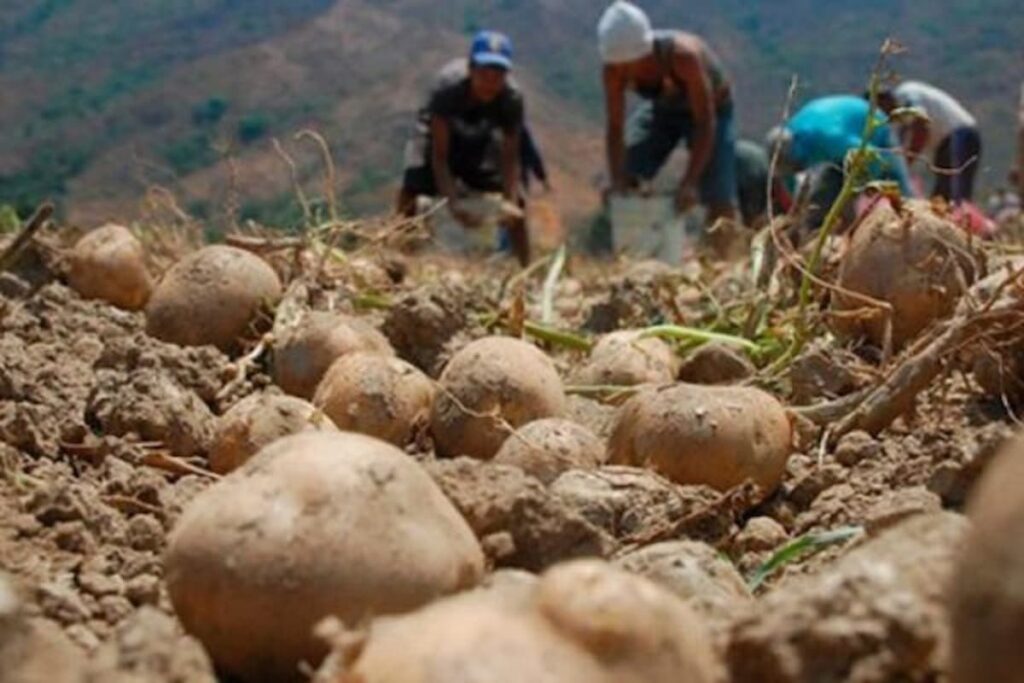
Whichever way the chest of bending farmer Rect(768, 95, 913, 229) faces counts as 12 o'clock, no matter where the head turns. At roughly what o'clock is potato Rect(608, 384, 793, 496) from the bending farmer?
The potato is roughly at 9 o'clock from the bending farmer.

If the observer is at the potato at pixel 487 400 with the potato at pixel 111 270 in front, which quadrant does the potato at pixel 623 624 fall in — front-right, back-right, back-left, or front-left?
back-left

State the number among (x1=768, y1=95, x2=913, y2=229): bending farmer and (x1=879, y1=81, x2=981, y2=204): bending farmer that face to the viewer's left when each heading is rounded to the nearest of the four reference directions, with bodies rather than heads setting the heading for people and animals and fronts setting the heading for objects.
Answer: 2

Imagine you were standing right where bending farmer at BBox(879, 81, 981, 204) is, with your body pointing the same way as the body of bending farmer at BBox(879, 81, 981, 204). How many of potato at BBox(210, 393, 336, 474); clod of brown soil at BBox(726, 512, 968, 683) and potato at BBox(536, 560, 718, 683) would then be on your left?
3

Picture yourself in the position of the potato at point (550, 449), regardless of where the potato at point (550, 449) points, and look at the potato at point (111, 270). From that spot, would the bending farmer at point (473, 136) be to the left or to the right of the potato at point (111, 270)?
right

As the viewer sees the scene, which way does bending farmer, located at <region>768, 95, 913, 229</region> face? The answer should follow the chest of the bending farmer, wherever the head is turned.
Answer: to the viewer's left

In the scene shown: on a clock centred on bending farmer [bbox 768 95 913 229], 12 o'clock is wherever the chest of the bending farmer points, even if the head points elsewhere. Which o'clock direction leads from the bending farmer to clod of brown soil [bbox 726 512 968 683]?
The clod of brown soil is roughly at 9 o'clock from the bending farmer.

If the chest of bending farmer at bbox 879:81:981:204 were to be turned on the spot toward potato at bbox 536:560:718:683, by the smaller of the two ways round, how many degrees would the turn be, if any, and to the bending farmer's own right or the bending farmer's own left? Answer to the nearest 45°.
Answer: approximately 90° to the bending farmer's own left

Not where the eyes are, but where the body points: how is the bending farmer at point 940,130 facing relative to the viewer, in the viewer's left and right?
facing to the left of the viewer
